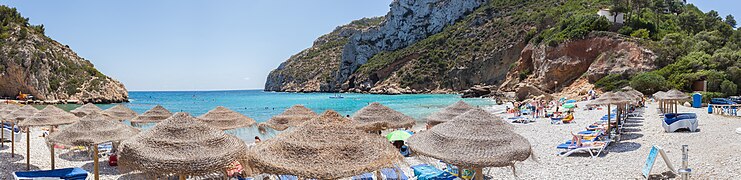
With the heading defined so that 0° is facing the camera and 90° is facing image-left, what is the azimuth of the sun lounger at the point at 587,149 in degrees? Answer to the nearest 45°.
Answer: approximately 90°

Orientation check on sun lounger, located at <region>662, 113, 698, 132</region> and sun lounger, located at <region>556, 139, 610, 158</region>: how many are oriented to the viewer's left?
2

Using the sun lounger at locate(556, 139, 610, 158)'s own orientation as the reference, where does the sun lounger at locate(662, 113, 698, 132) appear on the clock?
the sun lounger at locate(662, 113, 698, 132) is roughly at 4 o'clock from the sun lounger at locate(556, 139, 610, 158).

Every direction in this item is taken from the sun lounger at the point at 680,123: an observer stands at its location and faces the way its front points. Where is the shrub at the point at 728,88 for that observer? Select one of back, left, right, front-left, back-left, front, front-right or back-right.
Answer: right

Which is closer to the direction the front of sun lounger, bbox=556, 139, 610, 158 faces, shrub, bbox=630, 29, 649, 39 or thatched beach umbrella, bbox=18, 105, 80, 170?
the thatched beach umbrella

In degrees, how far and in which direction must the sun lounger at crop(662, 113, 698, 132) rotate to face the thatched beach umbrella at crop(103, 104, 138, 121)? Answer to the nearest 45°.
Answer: approximately 45° to its left

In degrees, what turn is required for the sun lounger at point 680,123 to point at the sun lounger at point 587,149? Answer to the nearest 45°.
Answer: approximately 90° to its left

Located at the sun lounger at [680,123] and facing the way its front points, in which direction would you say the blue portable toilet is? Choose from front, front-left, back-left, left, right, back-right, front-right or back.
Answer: right
